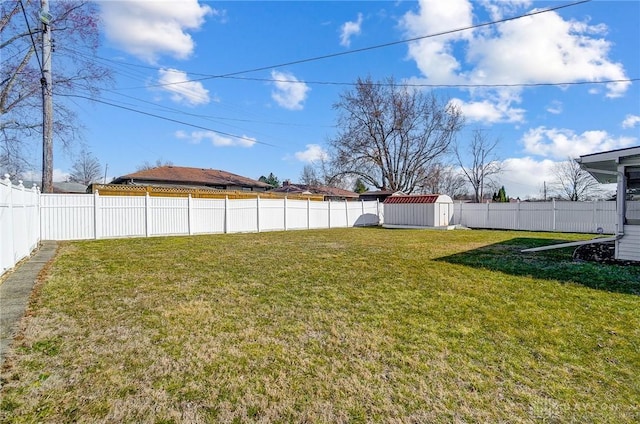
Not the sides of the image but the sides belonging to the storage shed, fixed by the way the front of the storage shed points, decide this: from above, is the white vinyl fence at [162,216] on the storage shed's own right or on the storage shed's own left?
on the storage shed's own right

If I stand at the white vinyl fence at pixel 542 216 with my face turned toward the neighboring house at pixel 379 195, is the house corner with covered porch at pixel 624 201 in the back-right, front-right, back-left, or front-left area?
back-left

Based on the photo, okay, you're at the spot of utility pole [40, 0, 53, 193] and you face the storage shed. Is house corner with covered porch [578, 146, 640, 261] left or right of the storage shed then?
right

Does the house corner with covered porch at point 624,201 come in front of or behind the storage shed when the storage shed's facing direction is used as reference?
in front

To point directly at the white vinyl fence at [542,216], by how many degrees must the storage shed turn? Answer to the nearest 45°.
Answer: approximately 45° to its left

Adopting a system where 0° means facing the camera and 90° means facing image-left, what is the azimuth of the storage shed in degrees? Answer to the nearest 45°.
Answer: approximately 315°

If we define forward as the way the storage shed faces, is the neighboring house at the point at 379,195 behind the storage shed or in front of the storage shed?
behind

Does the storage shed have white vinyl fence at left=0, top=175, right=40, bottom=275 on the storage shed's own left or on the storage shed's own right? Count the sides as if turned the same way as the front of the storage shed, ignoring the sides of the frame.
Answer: on the storage shed's own right

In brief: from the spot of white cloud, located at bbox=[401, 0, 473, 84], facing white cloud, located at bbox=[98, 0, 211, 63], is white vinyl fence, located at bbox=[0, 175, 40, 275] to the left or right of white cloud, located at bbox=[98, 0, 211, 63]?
left

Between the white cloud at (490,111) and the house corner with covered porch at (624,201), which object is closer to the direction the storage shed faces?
the house corner with covered porch
